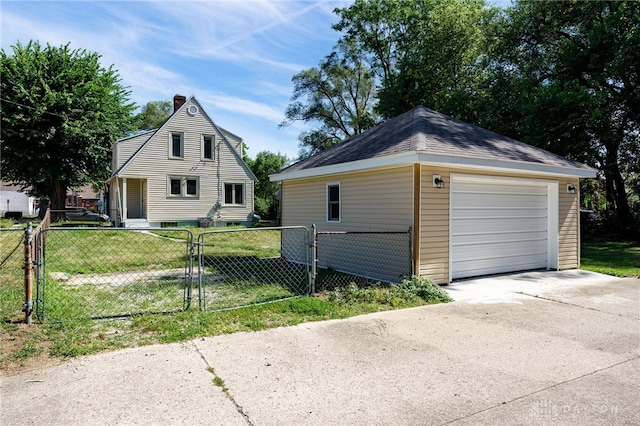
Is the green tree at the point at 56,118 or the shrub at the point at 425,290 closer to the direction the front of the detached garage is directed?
the shrub

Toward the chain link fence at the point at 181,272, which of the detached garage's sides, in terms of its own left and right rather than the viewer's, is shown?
right

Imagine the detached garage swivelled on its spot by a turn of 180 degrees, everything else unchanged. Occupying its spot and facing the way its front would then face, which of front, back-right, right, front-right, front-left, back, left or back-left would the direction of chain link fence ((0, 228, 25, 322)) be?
left

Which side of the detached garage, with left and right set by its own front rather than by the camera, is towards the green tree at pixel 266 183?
back

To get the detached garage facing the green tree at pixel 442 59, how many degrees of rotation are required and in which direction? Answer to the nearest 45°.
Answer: approximately 135° to its left

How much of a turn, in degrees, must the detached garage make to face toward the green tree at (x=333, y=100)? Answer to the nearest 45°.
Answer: approximately 135° to its left

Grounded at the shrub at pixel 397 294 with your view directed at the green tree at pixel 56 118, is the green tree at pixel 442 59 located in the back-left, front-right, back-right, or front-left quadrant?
front-right

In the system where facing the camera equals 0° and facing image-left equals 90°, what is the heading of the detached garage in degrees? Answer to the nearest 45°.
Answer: approximately 315°

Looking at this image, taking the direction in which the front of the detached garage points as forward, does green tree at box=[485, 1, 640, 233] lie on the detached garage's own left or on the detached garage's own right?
on the detached garage's own left

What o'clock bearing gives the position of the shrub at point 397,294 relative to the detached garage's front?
The shrub is roughly at 2 o'clock from the detached garage.

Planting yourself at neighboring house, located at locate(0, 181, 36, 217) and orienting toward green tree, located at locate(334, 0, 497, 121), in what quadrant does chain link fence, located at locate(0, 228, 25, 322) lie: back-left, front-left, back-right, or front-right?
front-right
